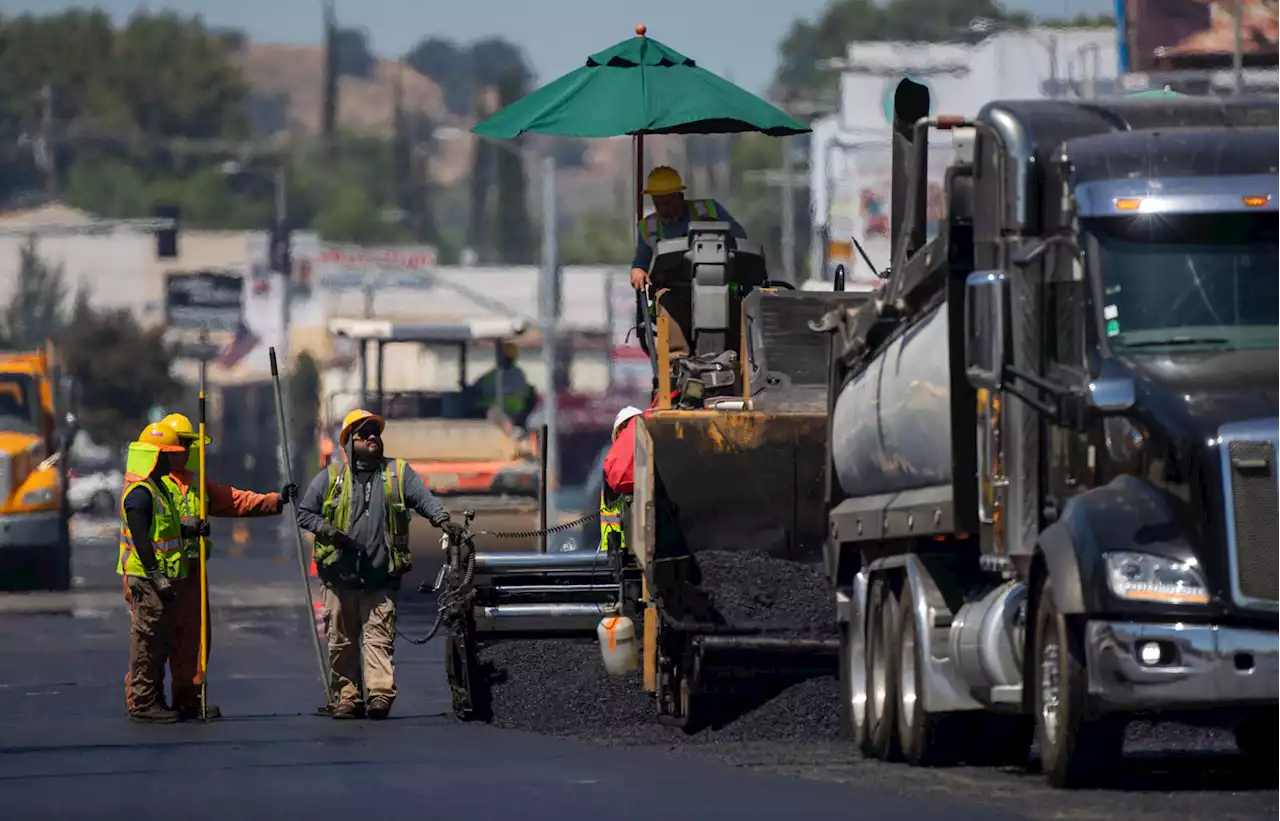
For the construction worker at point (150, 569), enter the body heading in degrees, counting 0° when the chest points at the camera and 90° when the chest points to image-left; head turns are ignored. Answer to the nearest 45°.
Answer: approximately 270°

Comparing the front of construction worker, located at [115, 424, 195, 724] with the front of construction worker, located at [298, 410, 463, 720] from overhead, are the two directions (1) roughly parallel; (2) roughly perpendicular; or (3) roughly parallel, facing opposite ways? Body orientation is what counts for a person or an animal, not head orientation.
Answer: roughly perpendicular

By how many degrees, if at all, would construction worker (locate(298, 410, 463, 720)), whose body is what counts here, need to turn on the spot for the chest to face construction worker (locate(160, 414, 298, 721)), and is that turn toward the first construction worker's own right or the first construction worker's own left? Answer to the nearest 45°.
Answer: approximately 90° to the first construction worker's own right

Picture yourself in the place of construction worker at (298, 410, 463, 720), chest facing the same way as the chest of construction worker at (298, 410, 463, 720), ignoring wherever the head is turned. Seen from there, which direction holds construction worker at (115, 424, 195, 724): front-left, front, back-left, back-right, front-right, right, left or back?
right

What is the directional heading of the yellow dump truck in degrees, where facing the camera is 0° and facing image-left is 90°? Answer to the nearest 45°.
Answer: approximately 0°

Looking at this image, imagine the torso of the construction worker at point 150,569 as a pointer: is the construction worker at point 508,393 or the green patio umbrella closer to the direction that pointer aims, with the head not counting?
the green patio umbrella

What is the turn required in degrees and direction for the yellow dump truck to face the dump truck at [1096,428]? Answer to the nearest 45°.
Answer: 0° — it already faces it

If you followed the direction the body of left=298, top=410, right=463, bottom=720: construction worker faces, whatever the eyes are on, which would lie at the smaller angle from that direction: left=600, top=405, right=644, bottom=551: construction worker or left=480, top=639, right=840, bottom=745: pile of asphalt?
the pile of asphalt

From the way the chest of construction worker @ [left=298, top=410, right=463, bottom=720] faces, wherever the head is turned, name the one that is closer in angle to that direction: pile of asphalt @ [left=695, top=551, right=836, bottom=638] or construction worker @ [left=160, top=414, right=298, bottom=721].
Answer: the pile of asphalt

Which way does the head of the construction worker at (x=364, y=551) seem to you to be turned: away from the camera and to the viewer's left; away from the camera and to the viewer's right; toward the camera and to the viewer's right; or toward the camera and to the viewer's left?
toward the camera and to the viewer's right

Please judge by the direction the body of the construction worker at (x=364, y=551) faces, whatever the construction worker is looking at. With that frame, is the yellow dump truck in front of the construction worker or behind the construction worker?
behind

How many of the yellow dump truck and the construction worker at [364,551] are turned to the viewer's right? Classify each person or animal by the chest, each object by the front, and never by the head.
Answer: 0

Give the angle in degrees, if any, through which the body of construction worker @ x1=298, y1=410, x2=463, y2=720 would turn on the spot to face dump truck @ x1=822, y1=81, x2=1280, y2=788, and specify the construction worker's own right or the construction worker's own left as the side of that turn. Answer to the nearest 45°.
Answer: approximately 45° to the construction worker's own left

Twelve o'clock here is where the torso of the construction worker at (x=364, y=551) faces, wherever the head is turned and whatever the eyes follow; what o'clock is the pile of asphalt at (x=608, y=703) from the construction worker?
The pile of asphalt is roughly at 10 o'clock from the construction worker.
